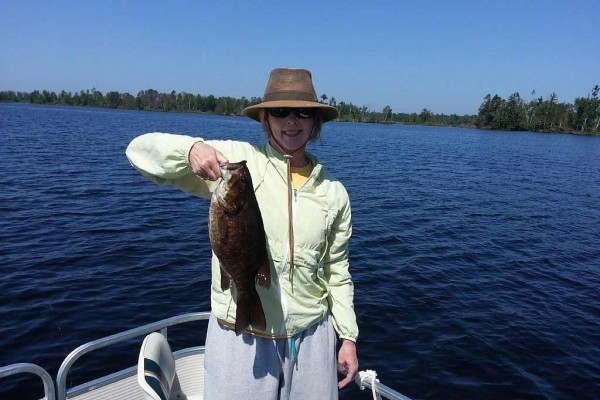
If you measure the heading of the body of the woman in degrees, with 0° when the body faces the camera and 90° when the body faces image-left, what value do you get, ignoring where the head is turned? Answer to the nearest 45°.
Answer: approximately 0°
